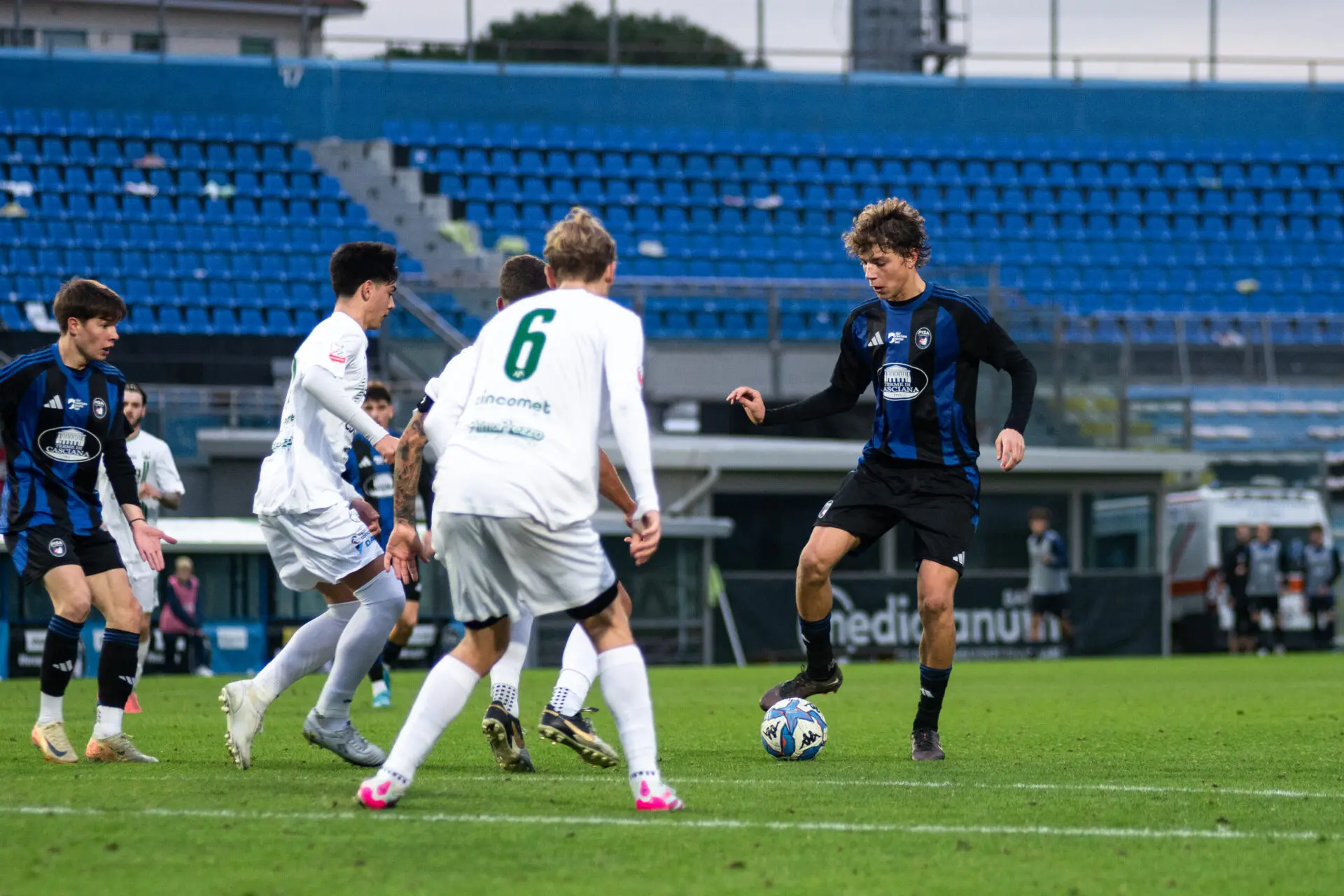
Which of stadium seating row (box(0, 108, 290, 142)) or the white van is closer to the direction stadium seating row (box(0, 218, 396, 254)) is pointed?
the white van

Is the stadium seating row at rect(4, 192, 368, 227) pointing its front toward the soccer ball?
yes

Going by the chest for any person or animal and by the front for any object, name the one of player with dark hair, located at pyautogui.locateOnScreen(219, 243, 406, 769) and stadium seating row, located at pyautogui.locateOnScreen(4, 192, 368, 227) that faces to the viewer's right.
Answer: the player with dark hair

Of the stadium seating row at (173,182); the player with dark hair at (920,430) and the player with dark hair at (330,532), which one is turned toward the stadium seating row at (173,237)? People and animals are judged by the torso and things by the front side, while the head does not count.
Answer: the stadium seating row at (173,182)

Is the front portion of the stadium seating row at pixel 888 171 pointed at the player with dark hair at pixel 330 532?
yes

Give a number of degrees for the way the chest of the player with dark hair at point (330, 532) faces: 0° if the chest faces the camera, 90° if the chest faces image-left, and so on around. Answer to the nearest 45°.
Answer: approximately 270°

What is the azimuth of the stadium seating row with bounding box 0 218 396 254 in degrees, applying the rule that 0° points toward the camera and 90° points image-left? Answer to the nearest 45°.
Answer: approximately 0°

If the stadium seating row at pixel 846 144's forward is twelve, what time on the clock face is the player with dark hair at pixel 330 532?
The player with dark hair is roughly at 12 o'clock from the stadium seating row.
